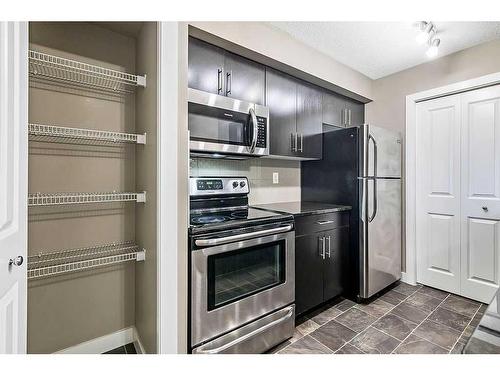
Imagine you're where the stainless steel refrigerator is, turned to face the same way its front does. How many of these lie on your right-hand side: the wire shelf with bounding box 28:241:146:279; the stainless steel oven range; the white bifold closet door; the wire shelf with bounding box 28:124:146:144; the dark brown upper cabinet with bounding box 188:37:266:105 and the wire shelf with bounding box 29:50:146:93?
5

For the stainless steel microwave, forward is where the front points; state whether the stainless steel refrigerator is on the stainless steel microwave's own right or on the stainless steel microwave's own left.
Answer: on the stainless steel microwave's own left

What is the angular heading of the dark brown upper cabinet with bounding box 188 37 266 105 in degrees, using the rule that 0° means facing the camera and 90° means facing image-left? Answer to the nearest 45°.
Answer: approximately 315°

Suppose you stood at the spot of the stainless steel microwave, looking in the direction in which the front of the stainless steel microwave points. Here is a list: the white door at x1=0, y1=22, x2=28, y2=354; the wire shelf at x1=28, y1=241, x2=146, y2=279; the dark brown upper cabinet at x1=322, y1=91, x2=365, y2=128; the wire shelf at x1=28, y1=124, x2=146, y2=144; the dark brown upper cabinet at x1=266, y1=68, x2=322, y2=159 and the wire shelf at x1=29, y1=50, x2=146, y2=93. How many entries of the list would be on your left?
2

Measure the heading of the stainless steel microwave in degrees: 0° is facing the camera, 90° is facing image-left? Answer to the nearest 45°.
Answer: approximately 315°

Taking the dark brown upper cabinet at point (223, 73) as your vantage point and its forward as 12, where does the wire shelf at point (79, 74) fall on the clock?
The wire shelf is roughly at 4 o'clock from the dark brown upper cabinet.

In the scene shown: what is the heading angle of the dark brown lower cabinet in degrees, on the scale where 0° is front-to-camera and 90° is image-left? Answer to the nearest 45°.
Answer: approximately 315°

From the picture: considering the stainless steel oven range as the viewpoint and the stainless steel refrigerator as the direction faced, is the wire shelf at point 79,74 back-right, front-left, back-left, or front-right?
back-left

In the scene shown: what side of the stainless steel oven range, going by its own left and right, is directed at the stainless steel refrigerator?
left

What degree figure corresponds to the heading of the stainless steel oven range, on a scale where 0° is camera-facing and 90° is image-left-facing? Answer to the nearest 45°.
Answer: approximately 315°
